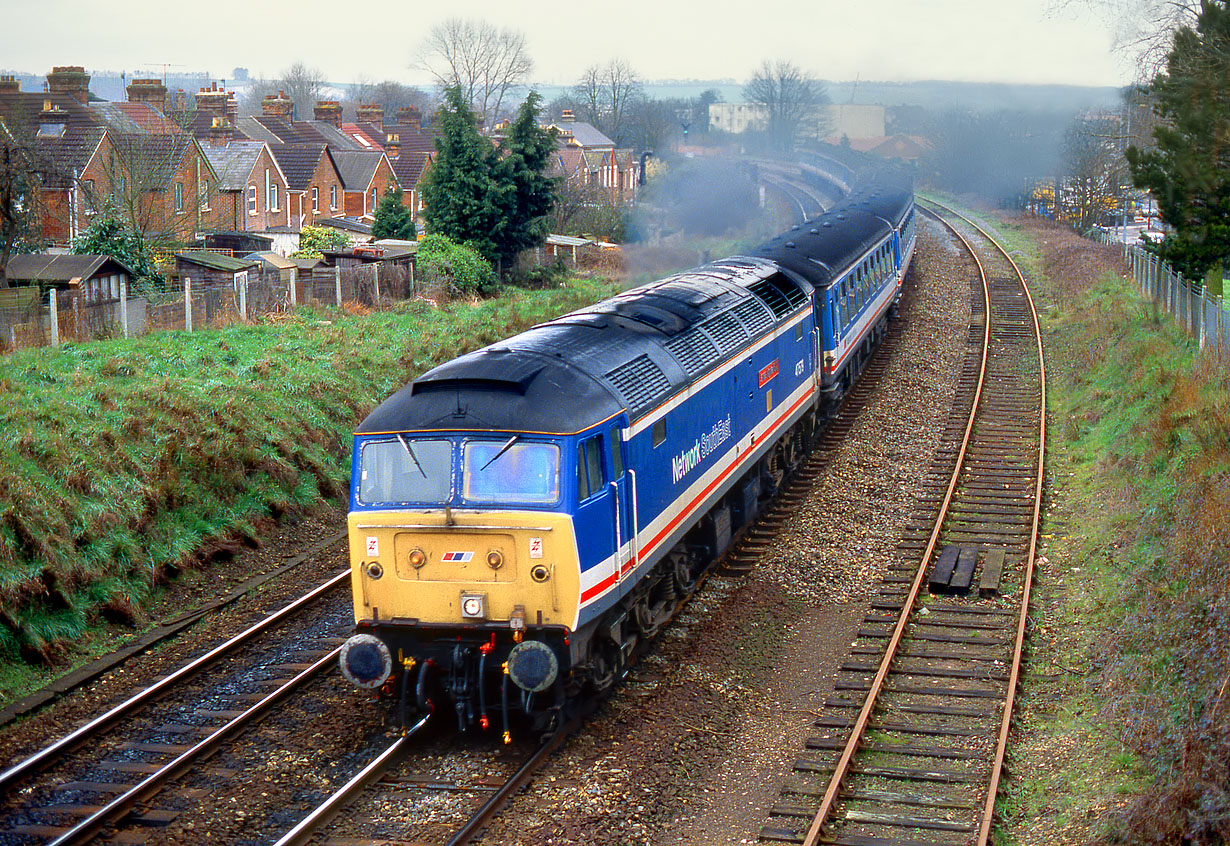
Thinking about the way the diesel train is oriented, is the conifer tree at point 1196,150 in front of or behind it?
behind

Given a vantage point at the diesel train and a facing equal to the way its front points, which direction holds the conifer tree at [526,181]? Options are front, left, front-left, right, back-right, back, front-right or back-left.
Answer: back-right

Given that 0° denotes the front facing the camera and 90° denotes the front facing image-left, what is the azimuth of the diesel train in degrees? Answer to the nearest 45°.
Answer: approximately 45°

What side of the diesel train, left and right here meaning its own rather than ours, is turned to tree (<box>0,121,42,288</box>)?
right

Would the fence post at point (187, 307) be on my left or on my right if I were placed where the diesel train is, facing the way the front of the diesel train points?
on my right

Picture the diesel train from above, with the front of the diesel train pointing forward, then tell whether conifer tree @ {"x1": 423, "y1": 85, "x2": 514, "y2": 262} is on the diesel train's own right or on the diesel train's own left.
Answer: on the diesel train's own right
